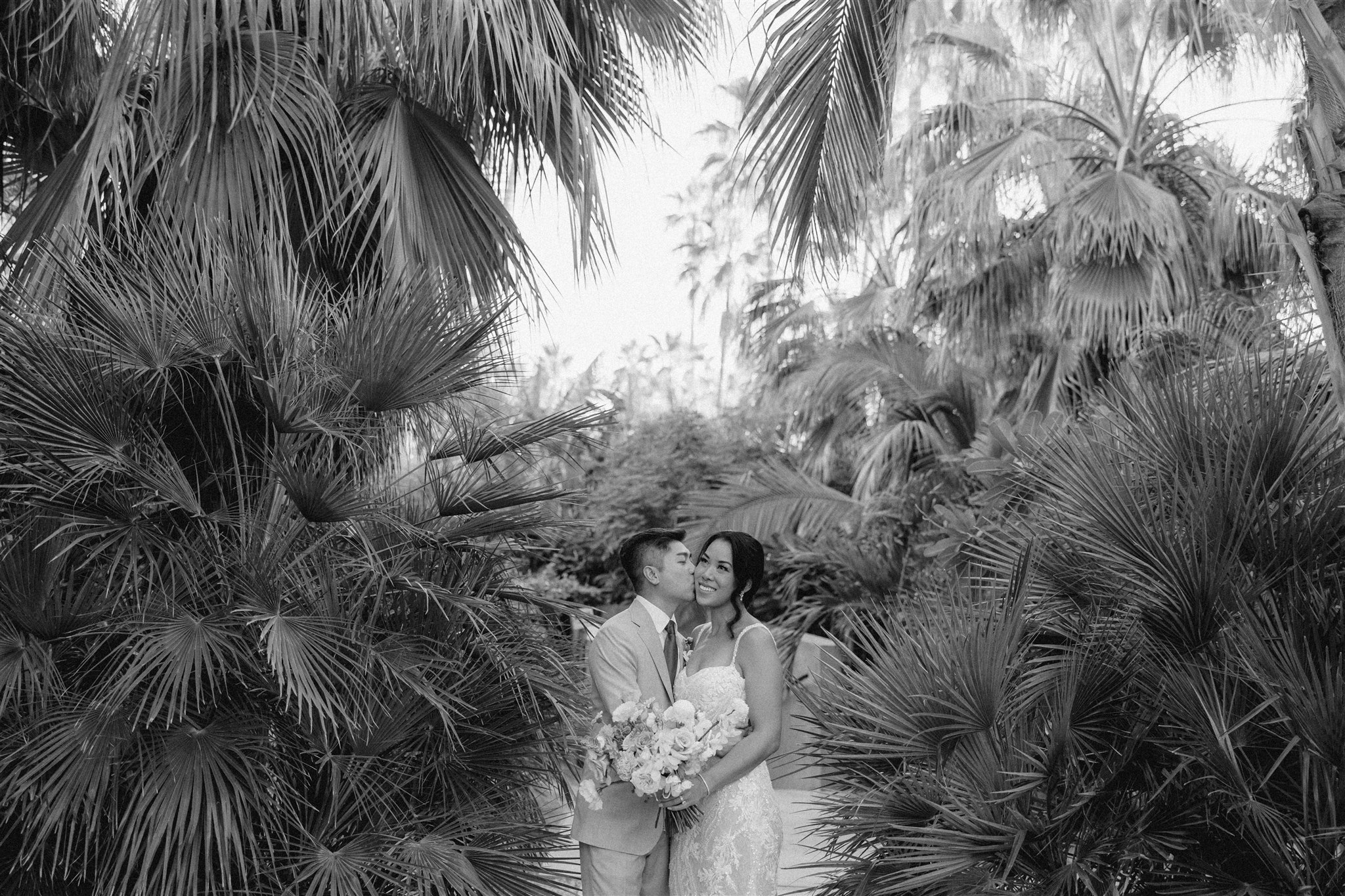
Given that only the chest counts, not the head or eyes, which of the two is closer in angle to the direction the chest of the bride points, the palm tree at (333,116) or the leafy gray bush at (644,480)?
the palm tree

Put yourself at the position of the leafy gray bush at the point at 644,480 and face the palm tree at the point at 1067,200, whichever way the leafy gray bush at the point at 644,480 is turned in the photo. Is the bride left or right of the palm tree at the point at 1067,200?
right

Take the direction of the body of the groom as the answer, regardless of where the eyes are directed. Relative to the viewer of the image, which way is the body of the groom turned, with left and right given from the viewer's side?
facing the viewer and to the right of the viewer

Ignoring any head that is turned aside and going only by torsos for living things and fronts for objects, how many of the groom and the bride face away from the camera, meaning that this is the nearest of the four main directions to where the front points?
0

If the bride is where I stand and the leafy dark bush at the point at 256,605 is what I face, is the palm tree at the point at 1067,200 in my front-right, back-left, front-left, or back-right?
back-right

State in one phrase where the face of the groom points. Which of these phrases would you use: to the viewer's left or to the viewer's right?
to the viewer's right

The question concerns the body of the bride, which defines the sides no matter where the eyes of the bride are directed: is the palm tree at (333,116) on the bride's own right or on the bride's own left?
on the bride's own right

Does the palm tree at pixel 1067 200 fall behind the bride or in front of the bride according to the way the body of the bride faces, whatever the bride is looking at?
behind

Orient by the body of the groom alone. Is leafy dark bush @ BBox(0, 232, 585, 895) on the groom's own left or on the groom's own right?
on the groom's own right

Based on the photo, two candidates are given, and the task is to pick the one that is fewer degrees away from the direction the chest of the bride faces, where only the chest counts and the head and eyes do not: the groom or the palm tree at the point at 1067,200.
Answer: the groom

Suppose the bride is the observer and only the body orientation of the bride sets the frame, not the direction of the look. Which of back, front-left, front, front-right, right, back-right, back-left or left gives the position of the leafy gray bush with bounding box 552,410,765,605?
back-right

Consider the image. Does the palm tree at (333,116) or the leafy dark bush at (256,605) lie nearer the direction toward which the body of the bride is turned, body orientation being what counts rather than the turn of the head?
the leafy dark bush

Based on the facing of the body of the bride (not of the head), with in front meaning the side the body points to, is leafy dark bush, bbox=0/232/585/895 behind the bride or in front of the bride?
in front

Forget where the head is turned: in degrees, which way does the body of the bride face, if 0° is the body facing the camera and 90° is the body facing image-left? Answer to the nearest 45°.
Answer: approximately 45°
